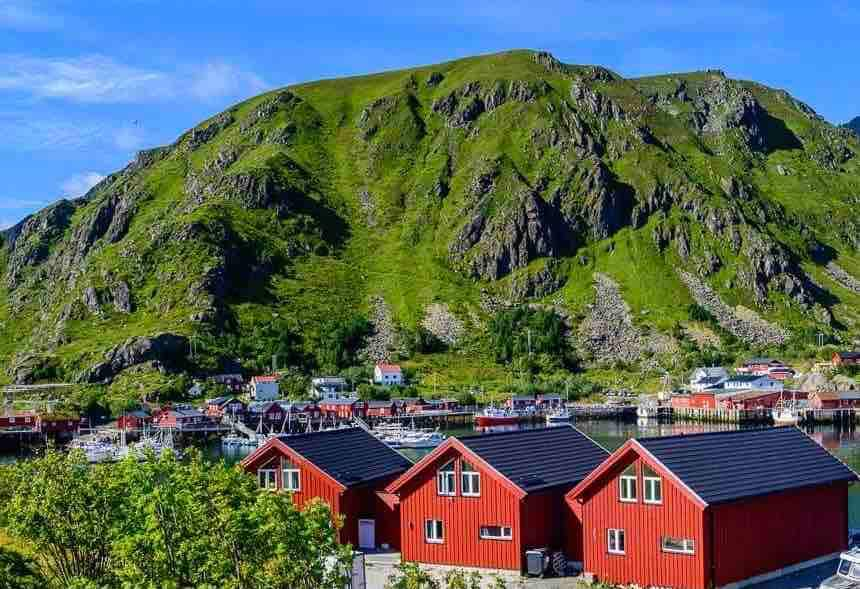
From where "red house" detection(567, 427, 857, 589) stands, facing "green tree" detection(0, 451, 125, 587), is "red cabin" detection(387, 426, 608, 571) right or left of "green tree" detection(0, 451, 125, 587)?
right

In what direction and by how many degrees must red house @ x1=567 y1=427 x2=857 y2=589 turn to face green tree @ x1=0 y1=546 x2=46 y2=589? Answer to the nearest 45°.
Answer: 0° — it already faces it

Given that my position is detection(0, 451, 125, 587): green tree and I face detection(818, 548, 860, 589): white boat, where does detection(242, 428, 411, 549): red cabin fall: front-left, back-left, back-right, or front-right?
front-left

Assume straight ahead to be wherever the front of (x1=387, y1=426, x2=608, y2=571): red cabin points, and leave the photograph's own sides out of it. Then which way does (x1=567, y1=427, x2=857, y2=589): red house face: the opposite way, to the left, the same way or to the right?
the same way

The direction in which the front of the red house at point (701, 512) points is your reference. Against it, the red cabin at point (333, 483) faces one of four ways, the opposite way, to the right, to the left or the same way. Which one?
the same way

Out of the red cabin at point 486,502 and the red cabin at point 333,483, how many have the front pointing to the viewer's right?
0

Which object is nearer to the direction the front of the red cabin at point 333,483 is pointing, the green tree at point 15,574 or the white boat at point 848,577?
the green tree

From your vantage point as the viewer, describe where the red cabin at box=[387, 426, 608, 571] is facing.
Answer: facing the viewer and to the left of the viewer

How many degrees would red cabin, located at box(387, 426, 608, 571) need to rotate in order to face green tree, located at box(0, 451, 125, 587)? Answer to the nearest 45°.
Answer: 0° — it already faces it

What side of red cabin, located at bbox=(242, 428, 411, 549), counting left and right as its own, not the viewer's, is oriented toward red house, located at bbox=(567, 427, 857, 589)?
left

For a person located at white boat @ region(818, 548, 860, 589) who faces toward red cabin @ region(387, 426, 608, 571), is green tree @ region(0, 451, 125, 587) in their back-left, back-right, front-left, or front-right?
front-left

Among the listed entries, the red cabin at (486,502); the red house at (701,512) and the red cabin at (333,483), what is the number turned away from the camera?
0
